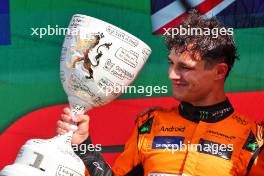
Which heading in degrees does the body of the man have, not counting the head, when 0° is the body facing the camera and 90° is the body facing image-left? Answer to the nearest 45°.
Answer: approximately 0°
